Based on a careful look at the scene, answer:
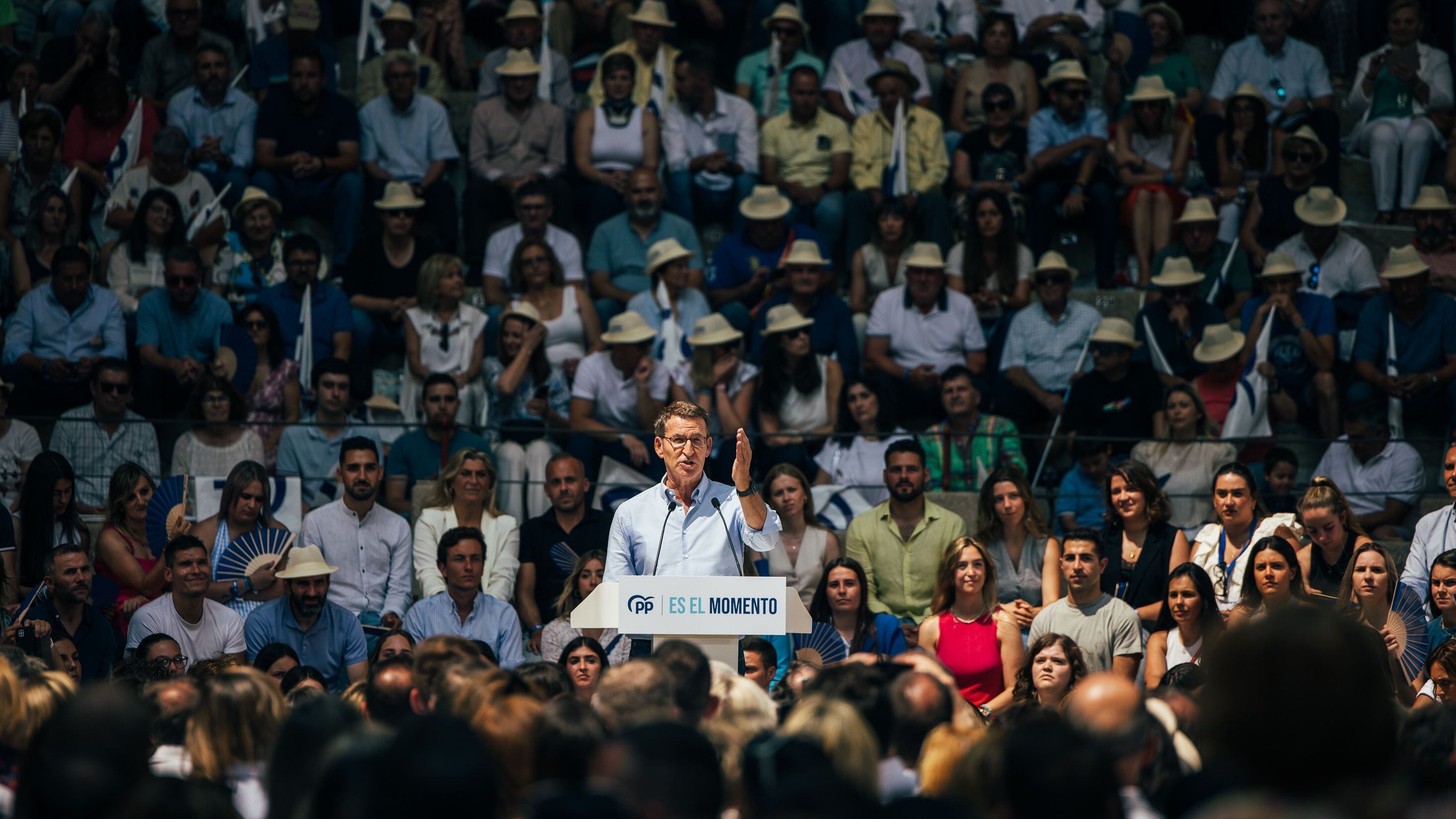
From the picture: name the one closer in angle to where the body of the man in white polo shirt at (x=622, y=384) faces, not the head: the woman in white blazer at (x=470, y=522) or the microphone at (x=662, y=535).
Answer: the microphone

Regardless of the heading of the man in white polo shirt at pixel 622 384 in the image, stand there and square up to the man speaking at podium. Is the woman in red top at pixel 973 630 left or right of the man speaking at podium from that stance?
left

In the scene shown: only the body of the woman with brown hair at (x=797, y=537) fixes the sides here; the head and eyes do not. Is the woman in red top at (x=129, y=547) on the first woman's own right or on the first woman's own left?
on the first woman's own right

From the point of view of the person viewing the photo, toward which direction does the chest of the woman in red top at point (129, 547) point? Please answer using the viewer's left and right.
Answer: facing the viewer and to the right of the viewer

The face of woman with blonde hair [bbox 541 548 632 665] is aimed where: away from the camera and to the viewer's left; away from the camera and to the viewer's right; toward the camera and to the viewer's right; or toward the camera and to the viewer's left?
toward the camera and to the viewer's right

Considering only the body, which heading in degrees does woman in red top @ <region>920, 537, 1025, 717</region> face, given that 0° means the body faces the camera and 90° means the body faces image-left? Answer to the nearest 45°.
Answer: approximately 0°

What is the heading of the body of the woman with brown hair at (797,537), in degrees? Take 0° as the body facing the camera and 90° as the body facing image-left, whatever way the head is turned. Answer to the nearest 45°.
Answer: approximately 0°

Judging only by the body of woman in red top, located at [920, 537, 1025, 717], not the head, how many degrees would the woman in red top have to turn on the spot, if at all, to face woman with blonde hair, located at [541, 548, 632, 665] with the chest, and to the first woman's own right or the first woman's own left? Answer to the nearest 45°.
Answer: approximately 90° to the first woman's own right

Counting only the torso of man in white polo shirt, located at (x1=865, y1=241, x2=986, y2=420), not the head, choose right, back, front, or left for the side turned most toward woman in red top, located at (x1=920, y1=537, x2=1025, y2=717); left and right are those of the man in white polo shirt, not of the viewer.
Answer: front
